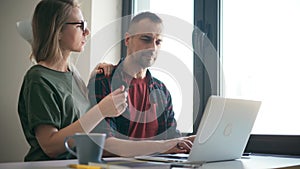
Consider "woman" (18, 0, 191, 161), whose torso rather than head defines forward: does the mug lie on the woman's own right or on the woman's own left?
on the woman's own right

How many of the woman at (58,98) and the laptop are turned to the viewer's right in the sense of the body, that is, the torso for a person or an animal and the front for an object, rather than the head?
1

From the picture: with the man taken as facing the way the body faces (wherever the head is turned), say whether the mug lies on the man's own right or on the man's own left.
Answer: on the man's own right

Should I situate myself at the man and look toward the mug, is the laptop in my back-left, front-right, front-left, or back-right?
front-left

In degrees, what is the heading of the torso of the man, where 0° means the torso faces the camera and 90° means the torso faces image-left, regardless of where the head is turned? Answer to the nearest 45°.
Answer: approximately 315°

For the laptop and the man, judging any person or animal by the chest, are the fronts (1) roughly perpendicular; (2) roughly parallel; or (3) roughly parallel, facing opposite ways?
roughly parallel, facing opposite ways

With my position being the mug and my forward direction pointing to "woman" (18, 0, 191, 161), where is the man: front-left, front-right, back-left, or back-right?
front-right

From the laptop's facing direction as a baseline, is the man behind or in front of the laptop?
in front

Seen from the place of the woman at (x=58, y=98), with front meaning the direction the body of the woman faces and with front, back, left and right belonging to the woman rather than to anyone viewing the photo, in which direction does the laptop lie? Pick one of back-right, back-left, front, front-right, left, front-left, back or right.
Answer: front-right

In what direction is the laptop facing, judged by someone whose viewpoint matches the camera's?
facing away from the viewer and to the left of the viewer

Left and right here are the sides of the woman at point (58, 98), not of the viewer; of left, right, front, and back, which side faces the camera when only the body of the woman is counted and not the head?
right

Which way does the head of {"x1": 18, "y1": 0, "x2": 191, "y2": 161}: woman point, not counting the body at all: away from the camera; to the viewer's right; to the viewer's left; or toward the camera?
to the viewer's right
